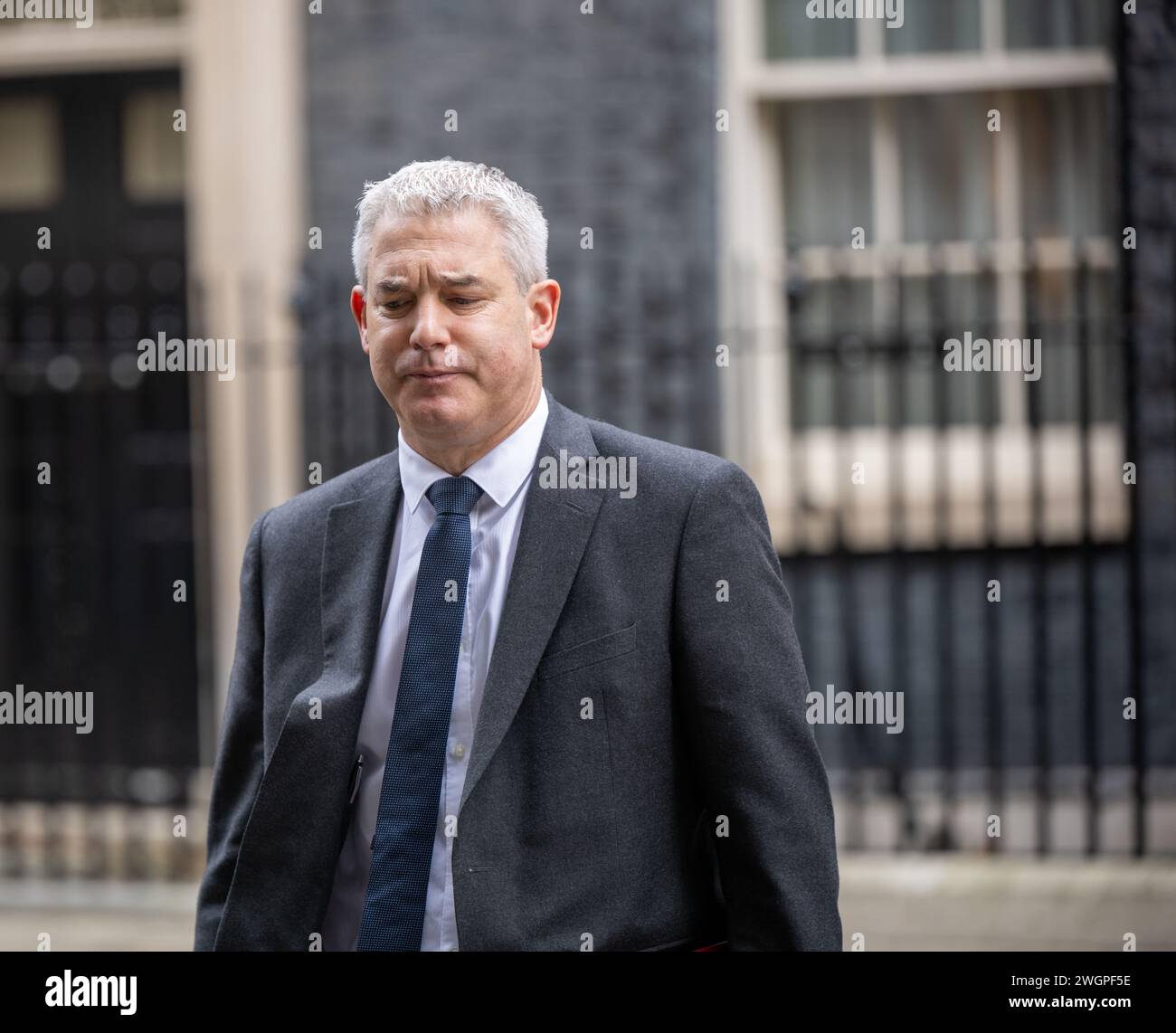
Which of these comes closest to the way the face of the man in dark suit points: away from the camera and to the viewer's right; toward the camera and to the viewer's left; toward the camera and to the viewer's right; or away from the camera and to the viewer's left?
toward the camera and to the viewer's left

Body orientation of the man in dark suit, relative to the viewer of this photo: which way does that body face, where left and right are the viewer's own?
facing the viewer and to the left of the viewer
